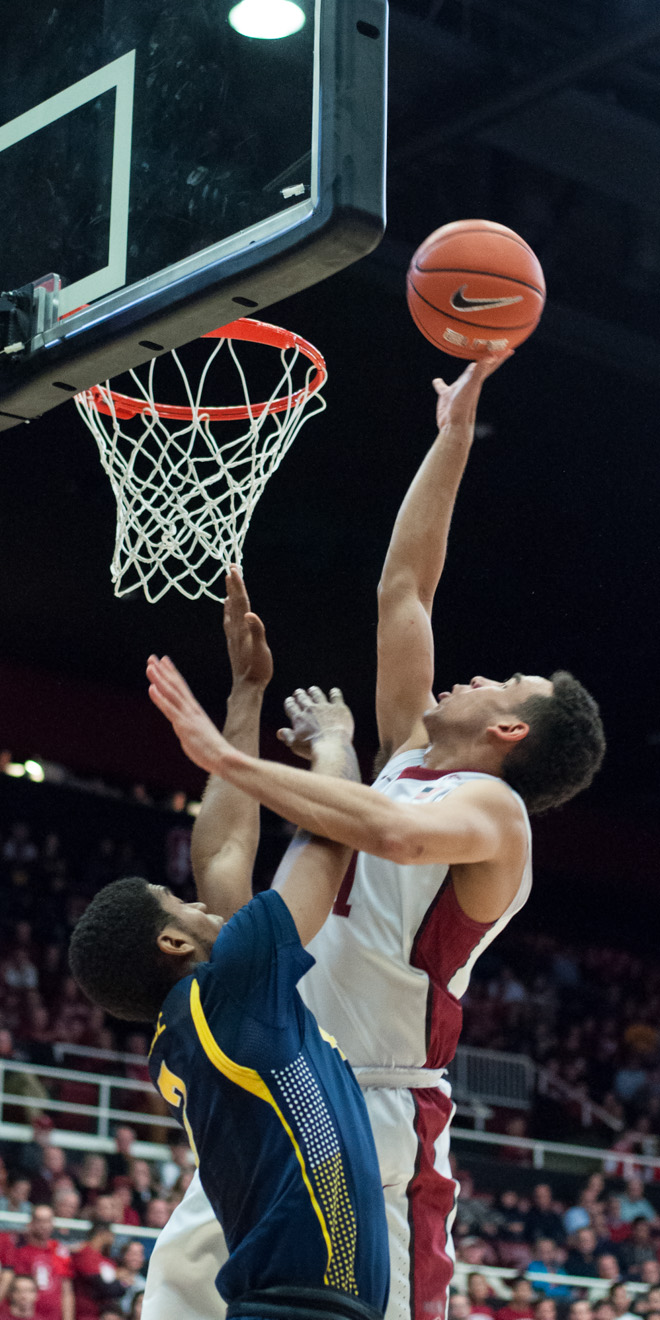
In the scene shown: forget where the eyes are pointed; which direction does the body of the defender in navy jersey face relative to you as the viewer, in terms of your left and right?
facing away from the viewer and to the right of the viewer

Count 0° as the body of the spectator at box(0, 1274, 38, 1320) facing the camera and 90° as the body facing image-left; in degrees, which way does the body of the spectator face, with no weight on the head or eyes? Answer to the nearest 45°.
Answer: approximately 0°

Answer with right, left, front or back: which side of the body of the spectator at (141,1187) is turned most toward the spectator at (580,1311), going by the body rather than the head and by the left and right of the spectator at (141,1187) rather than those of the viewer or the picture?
left

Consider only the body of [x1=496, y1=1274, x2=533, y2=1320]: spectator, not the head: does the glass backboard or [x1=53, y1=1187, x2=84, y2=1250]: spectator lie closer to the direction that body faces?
the glass backboard

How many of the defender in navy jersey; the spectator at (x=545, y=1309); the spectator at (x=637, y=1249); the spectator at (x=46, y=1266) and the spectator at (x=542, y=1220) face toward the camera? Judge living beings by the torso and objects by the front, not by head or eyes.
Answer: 4

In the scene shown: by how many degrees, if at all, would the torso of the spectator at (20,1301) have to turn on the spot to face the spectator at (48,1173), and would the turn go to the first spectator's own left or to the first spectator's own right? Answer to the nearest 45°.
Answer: approximately 180°
